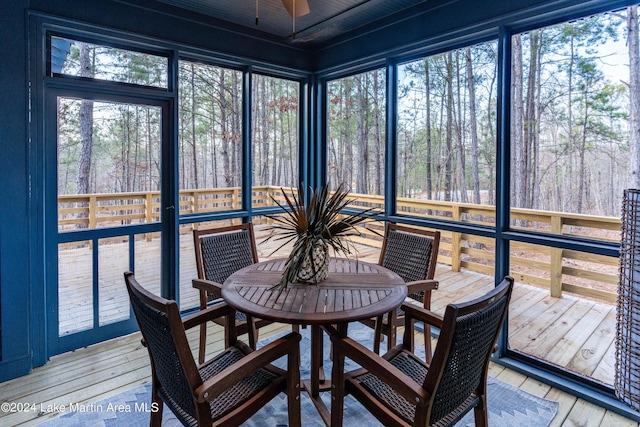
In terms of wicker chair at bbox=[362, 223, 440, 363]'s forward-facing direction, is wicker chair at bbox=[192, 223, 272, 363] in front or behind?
in front

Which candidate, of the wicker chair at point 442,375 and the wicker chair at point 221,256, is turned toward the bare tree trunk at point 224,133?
the wicker chair at point 442,375

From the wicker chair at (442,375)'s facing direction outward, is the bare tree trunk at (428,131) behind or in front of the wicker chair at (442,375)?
in front

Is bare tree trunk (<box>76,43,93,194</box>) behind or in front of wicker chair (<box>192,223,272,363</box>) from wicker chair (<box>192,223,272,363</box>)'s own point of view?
behind

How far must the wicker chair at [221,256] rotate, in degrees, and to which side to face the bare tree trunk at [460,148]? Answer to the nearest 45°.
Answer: approximately 45° to its left

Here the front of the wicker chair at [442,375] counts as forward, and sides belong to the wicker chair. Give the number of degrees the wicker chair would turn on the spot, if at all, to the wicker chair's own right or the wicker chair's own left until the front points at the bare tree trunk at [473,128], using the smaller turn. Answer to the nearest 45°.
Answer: approximately 45° to the wicker chair's own right

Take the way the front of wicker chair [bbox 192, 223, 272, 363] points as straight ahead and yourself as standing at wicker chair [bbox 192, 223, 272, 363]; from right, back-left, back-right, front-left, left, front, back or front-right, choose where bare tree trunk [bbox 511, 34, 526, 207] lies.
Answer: front-left

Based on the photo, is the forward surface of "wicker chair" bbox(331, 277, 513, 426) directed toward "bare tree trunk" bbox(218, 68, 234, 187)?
yes

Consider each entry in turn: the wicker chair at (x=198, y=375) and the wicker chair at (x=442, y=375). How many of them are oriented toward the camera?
0

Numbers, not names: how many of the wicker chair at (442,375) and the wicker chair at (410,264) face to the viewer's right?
0

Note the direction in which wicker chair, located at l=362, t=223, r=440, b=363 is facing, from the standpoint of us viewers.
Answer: facing the viewer and to the left of the viewer

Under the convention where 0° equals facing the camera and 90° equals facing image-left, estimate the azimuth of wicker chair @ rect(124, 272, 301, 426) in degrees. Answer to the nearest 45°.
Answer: approximately 225°

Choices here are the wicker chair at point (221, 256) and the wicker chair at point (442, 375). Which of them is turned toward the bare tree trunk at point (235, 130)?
the wicker chair at point (442, 375)

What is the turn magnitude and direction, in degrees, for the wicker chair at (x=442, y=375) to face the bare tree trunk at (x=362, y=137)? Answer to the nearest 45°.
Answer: approximately 45° to its right

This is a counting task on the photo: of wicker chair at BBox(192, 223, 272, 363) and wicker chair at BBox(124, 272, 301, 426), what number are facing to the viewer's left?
0

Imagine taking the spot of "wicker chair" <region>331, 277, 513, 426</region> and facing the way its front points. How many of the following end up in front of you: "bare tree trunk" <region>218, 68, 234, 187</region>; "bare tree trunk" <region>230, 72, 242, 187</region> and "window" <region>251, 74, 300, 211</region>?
3

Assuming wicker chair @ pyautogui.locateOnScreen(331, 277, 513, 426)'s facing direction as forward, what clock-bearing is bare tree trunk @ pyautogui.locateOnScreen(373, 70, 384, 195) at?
The bare tree trunk is roughly at 1 o'clock from the wicker chair.

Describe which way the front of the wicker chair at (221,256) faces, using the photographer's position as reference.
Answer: facing the viewer and to the right of the viewer
